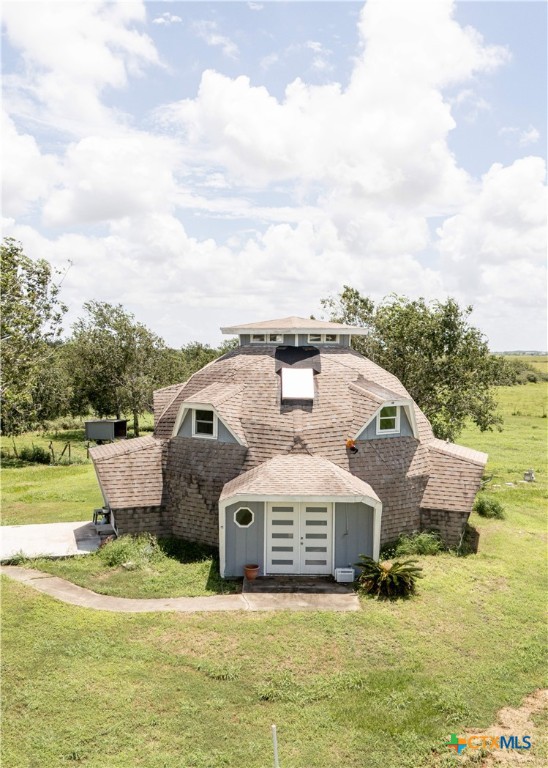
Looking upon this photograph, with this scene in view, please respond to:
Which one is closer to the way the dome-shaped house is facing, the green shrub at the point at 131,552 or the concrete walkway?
the concrete walkway

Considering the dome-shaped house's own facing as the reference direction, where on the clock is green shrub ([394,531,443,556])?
The green shrub is roughly at 9 o'clock from the dome-shaped house.

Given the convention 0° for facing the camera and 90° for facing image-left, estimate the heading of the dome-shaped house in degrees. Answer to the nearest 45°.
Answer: approximately 0°

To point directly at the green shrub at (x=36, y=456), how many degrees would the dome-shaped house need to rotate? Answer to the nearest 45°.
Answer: approximately 135° to its right

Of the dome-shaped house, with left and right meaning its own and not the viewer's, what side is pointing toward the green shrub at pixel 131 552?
right

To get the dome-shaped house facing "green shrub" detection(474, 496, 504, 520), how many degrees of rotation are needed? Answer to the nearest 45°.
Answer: approximately 135° to its left

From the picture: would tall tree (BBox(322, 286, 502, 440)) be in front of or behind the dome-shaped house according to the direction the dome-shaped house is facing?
behind

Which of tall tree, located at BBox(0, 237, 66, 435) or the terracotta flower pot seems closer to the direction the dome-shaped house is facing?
the terracotta flower pot

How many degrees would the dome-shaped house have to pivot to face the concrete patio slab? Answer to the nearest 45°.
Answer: approximately 90° to its right

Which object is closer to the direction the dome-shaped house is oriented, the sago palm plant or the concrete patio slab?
the sago palm plant

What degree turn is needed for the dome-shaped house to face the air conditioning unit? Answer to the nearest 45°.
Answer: approximately 45° to its left

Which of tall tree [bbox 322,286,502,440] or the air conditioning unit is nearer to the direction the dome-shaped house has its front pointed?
the air conditioning unit
